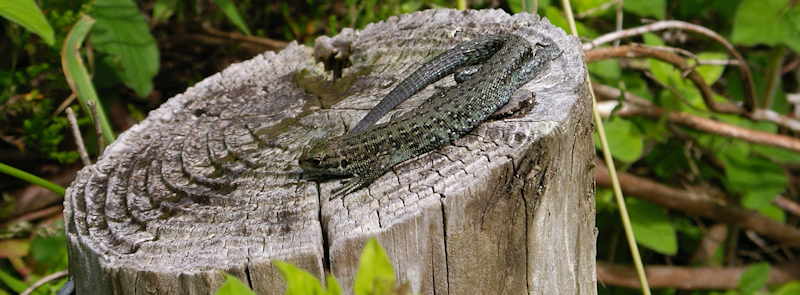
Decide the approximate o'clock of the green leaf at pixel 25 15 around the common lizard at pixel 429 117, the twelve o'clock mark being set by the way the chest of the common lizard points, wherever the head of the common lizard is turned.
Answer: The green leaf is roughly at 1 o'clock from the common lizard.

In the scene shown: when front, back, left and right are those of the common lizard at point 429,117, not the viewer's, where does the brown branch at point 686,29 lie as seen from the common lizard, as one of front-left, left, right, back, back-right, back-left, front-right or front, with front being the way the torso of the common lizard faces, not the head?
back

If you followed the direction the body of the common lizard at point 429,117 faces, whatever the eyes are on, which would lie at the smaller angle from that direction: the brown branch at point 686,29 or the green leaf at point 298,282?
the green leaf

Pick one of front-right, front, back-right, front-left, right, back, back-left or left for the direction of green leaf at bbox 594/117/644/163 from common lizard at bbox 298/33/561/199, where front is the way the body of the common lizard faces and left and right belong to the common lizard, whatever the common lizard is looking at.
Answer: back

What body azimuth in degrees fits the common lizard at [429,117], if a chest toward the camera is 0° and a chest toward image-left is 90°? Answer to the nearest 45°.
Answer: approximately 45°

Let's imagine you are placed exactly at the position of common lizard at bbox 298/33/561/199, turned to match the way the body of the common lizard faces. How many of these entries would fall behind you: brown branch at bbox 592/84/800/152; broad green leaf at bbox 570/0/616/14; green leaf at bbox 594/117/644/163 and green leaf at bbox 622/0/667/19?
4

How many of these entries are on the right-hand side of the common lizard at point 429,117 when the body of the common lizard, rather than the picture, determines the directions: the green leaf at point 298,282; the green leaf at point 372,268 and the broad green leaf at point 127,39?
1

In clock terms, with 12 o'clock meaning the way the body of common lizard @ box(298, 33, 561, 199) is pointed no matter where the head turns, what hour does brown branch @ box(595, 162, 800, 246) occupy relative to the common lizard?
The brown branch is roughly at 6 o'clock from the common lizard.

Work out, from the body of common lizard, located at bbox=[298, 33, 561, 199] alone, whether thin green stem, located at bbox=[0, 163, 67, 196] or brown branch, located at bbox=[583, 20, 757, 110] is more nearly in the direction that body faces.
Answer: the thin green stem

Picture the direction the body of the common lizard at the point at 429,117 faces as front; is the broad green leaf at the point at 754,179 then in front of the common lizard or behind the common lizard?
behind

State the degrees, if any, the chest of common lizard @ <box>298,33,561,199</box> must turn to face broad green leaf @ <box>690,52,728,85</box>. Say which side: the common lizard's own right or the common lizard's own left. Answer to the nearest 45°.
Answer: approximately 180°

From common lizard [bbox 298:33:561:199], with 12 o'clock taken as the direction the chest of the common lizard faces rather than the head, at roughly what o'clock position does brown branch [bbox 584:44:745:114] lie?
The brown branch is roughly at 6 o'clock from the common lizard.

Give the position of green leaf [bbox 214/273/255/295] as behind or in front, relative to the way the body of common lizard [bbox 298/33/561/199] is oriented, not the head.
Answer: in front

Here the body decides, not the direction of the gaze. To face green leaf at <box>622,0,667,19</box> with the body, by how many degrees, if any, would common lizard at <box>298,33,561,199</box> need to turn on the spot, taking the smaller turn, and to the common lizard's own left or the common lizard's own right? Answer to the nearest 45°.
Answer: approximately 180°
